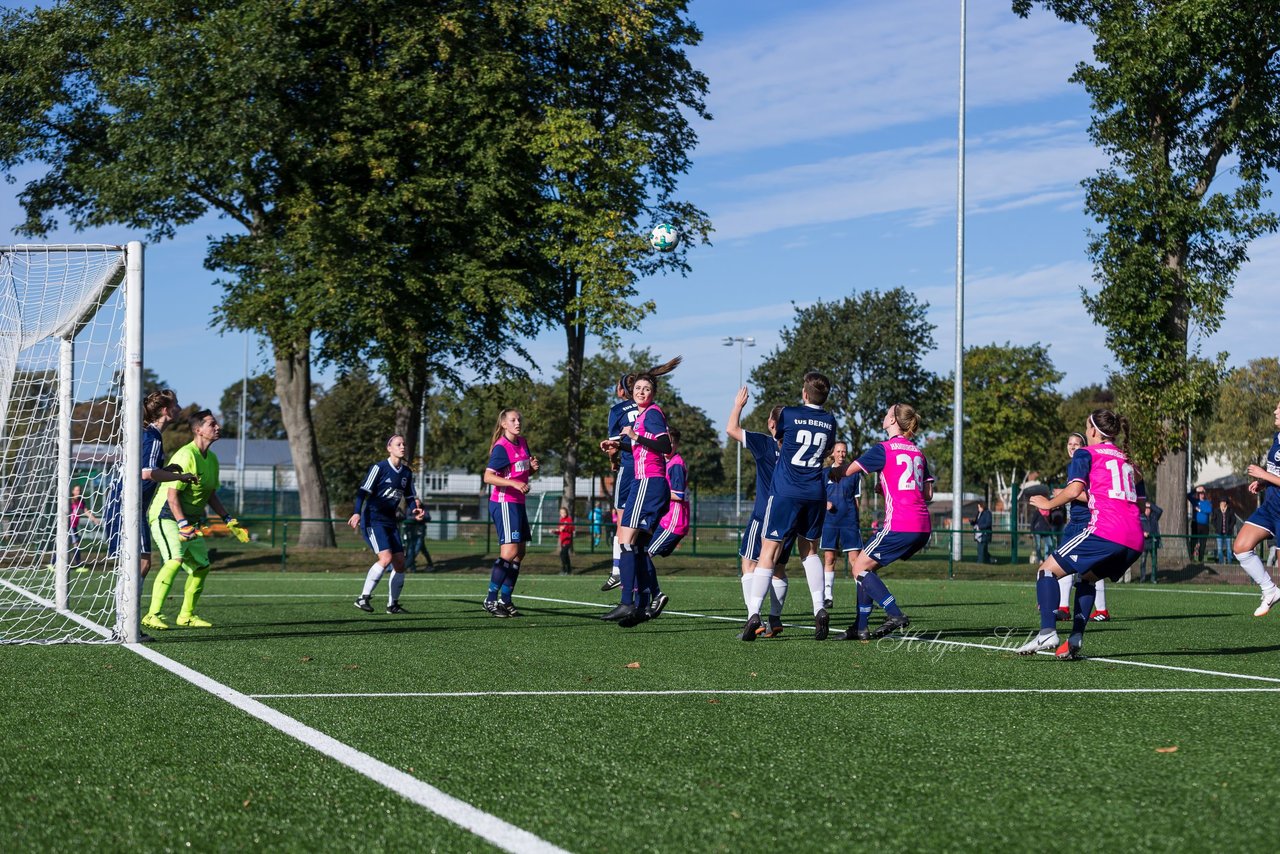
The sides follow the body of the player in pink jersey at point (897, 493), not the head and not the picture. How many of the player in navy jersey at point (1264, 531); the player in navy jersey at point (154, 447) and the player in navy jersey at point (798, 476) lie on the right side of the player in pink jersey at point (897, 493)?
1

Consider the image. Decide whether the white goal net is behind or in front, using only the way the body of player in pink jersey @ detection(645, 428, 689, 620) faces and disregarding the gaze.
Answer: in front

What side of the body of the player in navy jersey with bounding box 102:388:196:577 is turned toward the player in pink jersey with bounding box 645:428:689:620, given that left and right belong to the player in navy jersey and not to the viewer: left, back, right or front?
front

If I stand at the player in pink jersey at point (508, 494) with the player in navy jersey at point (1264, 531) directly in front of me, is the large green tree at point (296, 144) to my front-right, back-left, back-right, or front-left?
back-left

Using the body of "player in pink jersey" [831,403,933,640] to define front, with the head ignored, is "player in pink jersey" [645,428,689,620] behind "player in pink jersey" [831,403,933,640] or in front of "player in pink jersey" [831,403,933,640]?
in front

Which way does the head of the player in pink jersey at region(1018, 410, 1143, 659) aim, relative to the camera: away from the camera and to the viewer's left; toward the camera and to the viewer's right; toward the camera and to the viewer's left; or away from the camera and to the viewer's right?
away from the camera and to the viewer's left

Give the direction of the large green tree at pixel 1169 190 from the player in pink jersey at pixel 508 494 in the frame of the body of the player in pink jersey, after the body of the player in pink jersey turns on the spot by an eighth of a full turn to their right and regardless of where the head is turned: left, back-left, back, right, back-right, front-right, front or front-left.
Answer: back-left

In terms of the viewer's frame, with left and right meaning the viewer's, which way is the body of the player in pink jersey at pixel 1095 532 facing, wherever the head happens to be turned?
facing away from the viewer and to the left of the viewer

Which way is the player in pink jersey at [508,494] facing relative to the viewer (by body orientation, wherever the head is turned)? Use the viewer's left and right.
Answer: facing the viewer and to the right of the viewer

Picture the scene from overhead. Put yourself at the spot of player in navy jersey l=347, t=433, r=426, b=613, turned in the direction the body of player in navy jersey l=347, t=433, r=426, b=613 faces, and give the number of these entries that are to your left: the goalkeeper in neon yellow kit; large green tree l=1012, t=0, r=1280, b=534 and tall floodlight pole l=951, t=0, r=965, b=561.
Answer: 2

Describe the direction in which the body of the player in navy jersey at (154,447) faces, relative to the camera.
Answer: to the viewer's right

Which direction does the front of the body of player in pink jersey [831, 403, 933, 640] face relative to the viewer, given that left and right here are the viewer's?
facing away from the viewer and to the left of the viewer

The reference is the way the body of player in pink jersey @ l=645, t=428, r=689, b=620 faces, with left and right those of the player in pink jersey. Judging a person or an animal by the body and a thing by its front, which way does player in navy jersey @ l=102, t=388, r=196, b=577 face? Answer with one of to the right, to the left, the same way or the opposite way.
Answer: the opposite way
